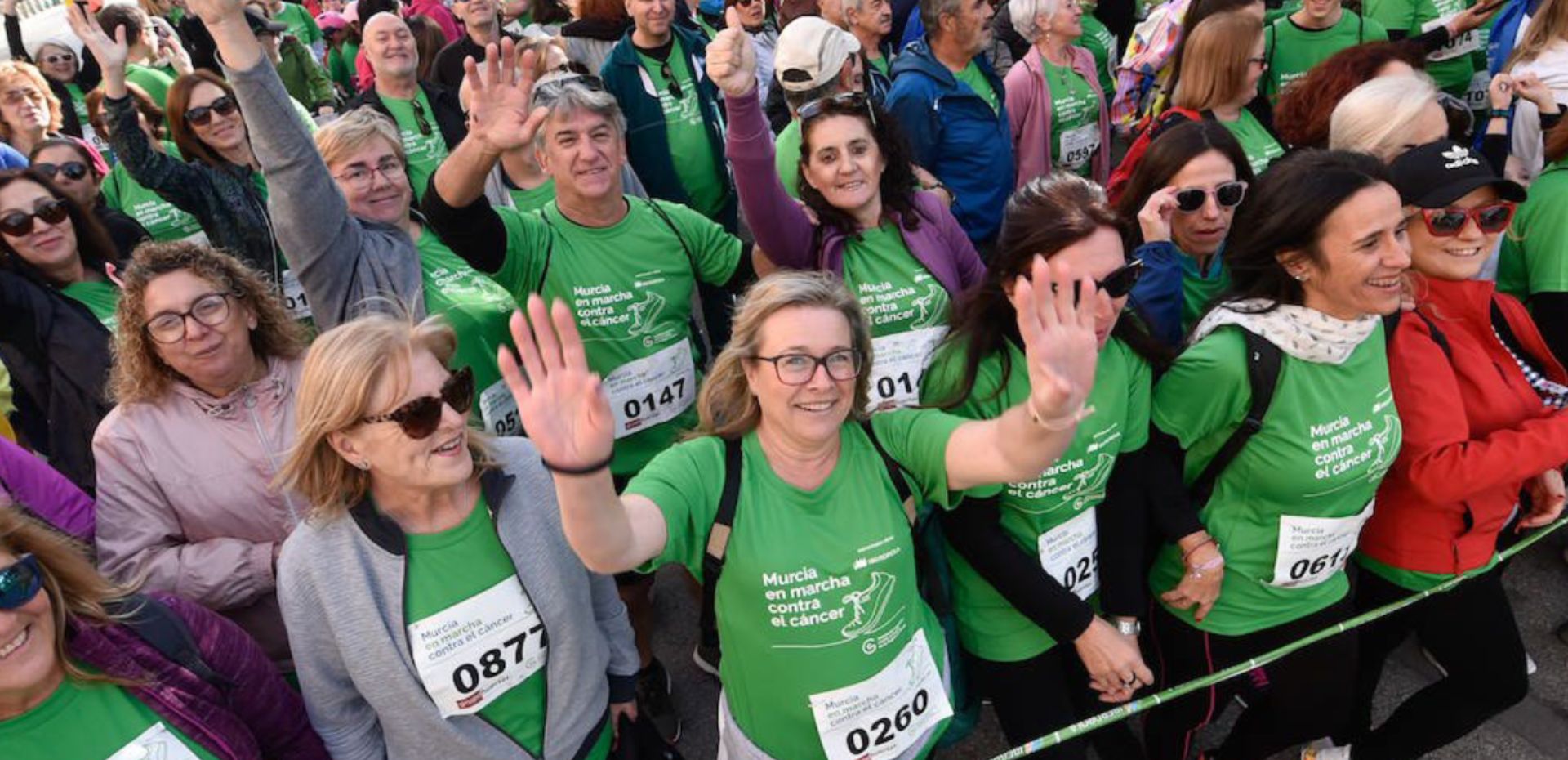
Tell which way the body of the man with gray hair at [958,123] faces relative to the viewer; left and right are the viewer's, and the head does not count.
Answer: facing the viewer and to the right of the viewer

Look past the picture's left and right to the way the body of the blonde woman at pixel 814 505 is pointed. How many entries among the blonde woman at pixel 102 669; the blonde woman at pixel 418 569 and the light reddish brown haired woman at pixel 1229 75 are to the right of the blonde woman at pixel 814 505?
2

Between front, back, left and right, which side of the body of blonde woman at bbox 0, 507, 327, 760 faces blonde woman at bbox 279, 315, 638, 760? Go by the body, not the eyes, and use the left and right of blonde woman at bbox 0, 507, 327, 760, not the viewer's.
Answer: left

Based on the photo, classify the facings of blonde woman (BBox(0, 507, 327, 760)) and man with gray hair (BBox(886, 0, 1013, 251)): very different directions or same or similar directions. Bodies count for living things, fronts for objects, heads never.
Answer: same or similar directions

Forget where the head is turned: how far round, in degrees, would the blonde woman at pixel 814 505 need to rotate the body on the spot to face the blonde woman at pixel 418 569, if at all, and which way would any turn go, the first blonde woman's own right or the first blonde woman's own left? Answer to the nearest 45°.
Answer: approximately 90° to the first blonde woman's own right

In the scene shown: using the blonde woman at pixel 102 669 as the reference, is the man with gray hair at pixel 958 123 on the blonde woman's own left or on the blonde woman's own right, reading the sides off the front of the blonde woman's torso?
on the blonde woman's own left

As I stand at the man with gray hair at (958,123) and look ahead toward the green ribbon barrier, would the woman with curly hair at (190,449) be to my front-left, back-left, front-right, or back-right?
front-right

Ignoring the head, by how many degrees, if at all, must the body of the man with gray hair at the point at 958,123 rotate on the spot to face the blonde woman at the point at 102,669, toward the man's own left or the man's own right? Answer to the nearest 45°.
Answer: approximately 90° to the man's own right

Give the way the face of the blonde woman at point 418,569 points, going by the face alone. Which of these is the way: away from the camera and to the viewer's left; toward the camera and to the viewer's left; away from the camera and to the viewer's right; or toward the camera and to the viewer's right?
toward the camera and to the viewer's right

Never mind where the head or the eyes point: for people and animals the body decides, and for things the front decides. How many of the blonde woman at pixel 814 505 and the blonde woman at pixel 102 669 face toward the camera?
2

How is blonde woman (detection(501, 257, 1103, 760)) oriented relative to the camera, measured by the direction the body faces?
toward the camera

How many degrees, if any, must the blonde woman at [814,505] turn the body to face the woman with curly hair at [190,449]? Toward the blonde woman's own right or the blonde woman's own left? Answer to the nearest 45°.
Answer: approximately 90° to the blonde woman's own right
